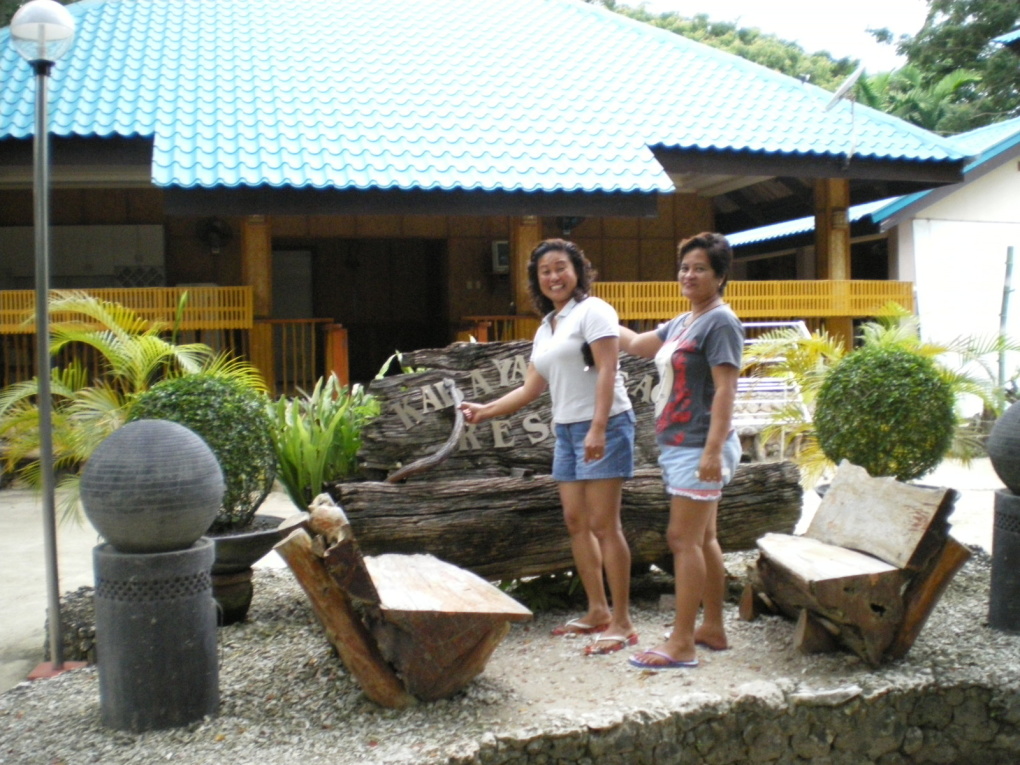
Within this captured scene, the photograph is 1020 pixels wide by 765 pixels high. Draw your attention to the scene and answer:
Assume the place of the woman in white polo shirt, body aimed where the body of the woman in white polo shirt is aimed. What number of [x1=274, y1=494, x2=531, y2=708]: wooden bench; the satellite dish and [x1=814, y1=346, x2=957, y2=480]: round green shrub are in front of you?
1

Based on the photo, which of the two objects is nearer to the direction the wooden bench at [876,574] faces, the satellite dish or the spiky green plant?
the spiky green plant

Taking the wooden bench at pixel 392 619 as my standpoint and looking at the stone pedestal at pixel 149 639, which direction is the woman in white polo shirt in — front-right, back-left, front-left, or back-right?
back-right

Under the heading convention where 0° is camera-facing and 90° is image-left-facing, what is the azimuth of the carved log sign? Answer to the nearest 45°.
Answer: approximately 0°

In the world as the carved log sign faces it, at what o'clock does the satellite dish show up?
The satellite dish is roughly at 7 o'clock from the carved log sign.

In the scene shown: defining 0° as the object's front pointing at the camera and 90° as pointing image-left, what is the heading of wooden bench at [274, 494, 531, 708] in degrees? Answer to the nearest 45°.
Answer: approximately 270°

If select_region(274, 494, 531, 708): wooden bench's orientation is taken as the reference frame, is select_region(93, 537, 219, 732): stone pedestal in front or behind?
behind

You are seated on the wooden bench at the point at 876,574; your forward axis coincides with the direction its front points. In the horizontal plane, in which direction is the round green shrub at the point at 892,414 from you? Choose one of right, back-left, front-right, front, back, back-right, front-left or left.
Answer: back-right

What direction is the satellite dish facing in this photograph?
to the viewer's left

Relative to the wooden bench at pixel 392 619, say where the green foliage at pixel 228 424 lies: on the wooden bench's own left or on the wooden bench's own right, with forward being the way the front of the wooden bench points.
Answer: on the wooden bench's own left

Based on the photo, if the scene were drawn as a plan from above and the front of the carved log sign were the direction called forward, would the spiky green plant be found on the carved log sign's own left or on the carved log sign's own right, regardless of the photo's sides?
on the carved log sign's own right

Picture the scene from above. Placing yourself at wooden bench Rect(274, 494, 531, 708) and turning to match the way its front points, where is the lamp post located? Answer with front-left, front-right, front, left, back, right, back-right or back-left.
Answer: back-left

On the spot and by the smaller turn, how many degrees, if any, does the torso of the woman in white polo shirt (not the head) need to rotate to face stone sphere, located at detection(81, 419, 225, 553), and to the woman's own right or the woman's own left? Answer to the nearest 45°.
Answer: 0° — they already face it

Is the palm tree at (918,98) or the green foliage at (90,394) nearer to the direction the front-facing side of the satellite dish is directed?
the green foliage
